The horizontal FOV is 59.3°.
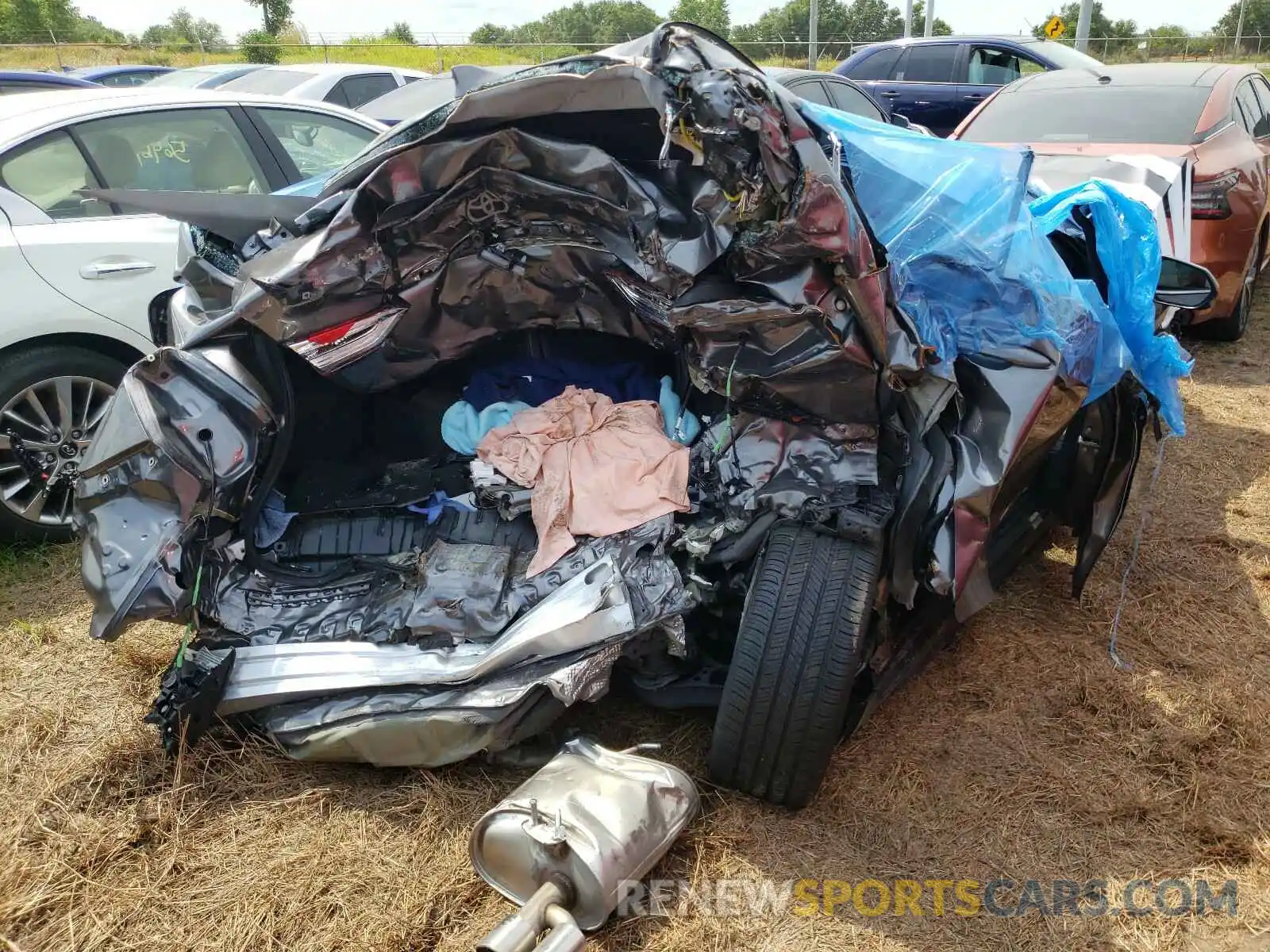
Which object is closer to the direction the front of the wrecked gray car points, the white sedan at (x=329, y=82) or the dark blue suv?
the dark blue suv

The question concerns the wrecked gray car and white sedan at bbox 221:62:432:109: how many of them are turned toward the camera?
0

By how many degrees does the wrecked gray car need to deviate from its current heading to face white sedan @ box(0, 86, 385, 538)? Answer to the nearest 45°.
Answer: approximately 90° to its left

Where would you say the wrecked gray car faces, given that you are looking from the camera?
facing away from the viewer and to the right of the viewer

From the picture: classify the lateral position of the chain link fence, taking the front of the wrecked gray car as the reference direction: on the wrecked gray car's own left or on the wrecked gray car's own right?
on the wrecked gray car's own left
